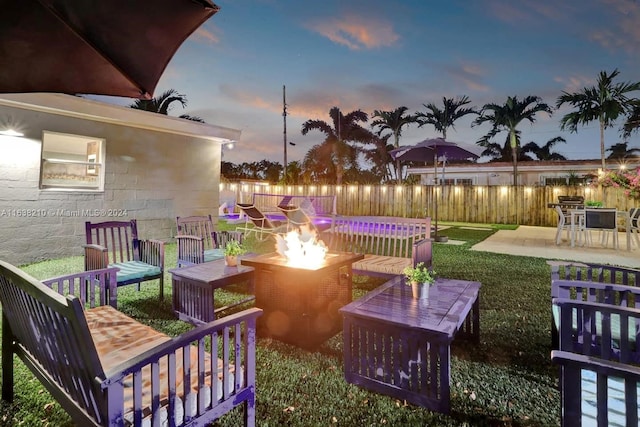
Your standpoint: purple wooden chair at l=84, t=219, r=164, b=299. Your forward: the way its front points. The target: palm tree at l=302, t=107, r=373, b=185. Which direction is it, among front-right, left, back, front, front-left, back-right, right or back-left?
left

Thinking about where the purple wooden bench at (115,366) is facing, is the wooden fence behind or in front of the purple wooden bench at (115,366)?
in front

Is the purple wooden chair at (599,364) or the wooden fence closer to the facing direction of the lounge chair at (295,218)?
the purple wooden chair

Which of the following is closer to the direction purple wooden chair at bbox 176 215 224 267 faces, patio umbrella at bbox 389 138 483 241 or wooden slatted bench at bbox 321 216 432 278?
the wooden slatted bench

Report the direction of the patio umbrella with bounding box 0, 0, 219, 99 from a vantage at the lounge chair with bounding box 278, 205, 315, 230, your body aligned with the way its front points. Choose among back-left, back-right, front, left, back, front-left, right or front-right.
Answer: front-right

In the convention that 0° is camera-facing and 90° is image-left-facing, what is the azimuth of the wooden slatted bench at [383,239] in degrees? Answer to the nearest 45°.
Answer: approximately 45°

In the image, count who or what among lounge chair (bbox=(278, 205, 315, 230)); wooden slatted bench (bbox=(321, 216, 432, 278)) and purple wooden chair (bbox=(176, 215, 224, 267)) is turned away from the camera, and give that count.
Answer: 0

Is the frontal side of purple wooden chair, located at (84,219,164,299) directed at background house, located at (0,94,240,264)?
no

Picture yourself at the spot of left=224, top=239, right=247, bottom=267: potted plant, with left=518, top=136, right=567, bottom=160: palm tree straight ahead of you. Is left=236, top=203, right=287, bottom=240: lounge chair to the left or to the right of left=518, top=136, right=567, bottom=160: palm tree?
left

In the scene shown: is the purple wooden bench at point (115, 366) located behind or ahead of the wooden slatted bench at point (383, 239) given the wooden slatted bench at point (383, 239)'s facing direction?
ahead

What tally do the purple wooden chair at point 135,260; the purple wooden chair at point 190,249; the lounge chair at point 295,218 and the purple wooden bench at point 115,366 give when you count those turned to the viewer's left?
0

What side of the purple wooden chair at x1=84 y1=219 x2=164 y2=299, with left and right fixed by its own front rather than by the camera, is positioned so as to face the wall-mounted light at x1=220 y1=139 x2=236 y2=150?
left

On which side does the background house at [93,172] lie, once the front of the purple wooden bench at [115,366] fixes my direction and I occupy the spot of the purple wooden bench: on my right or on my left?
on my left

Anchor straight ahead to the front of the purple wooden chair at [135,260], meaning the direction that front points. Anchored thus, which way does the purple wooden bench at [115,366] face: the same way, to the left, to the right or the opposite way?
to the left

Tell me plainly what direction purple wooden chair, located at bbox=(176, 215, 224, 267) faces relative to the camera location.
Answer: facing the viewer and to the right of the viewer

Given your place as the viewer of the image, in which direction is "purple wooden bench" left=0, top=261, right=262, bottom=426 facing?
facing away from the viewer and to the right of the viewer
